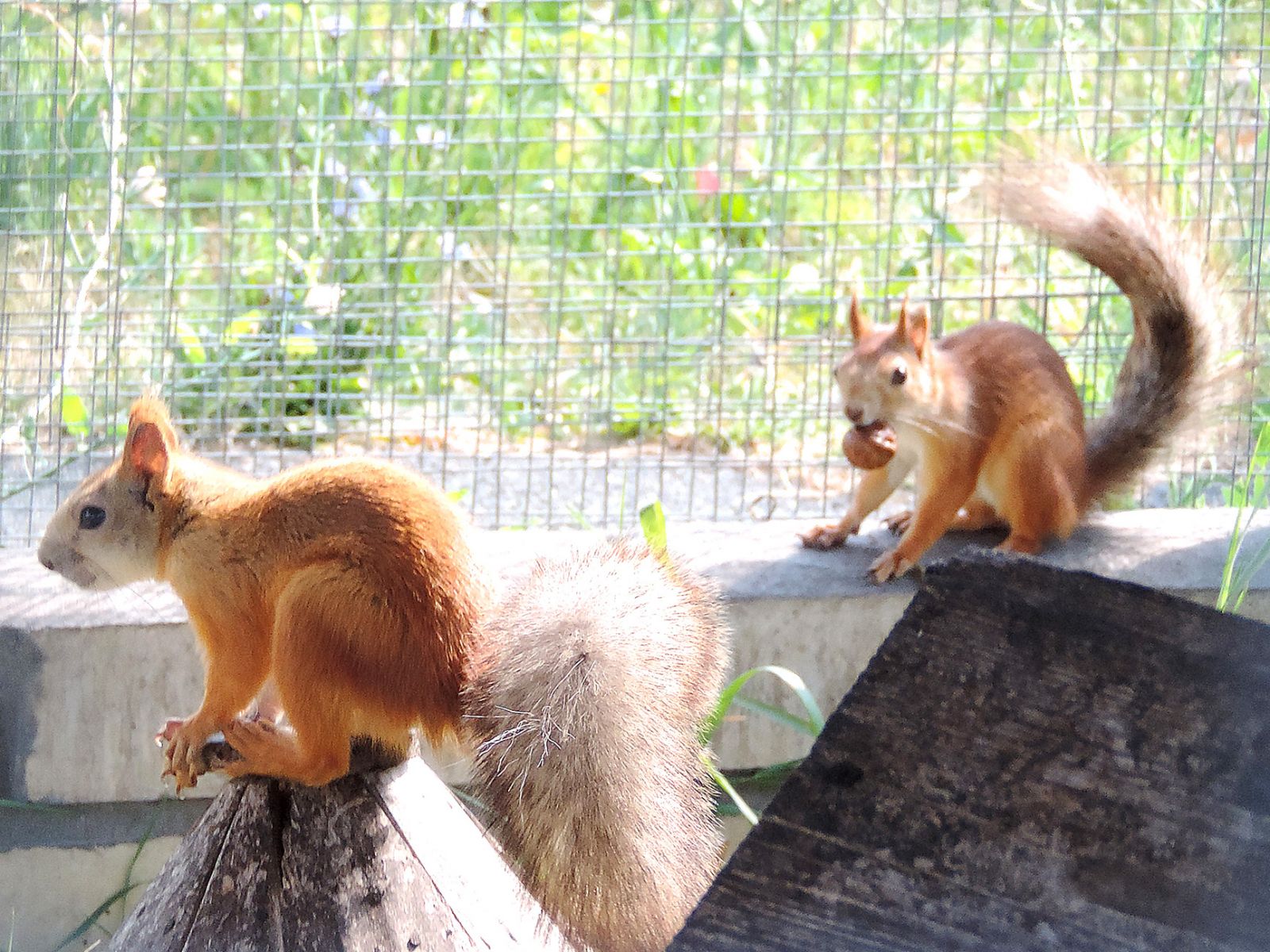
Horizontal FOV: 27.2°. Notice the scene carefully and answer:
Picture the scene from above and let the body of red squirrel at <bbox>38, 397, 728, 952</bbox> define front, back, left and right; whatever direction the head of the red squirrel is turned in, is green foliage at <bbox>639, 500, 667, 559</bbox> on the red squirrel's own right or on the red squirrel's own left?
on the red squirrel's own right

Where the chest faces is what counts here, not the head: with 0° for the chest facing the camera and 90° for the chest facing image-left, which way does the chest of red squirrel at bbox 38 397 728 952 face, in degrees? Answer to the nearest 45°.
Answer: approximately 90°
